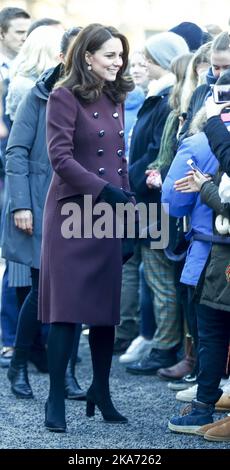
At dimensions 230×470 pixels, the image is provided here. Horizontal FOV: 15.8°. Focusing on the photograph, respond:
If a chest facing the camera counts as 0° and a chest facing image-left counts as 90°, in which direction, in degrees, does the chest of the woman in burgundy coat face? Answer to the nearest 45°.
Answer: approximately 315°

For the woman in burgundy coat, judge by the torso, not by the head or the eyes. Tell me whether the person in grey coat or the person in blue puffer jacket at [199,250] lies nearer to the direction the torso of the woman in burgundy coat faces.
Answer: the person in blue puffer jacket

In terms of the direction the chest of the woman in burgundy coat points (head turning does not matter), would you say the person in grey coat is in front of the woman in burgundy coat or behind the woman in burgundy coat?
behind

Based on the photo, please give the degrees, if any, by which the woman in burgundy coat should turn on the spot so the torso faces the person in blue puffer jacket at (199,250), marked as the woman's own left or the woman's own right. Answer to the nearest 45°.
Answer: approximately 45° to the woman's own left
